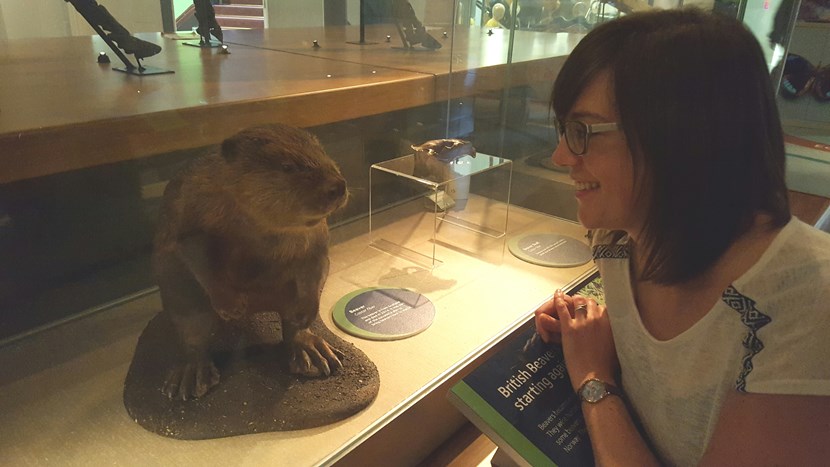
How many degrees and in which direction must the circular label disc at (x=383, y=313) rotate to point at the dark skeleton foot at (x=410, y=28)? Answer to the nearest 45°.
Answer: approximately 135° to its left

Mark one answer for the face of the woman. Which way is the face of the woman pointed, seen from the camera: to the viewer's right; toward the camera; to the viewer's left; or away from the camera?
to the viewer's left

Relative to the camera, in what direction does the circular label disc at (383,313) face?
facing the viewer and to the right of the viewer

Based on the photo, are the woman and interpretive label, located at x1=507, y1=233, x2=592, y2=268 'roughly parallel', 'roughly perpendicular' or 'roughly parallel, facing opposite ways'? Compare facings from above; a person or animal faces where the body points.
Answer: roughly perpendicular

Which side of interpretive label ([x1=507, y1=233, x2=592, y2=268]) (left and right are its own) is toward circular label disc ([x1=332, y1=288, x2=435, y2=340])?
right

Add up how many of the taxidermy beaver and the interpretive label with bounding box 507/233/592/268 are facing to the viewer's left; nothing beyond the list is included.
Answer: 0

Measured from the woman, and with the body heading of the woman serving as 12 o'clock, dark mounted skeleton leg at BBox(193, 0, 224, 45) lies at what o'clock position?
The dark mounted skeleton leg is roughly at 2 o'clock from the woman.

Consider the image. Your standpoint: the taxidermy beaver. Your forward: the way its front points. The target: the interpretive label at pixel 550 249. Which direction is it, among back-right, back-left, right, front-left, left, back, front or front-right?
left

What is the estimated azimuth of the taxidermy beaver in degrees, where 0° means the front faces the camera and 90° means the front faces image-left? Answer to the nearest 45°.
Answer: approximately 315°

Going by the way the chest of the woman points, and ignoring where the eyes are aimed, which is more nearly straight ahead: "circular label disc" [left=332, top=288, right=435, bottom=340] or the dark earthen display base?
the dark earthen display base

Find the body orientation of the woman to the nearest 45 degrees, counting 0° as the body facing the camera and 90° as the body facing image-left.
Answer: approximately 45°

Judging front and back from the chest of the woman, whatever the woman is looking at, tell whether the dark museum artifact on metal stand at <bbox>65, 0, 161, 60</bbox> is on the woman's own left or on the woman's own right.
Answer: on the woman's own right

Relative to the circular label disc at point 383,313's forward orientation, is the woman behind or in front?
in front

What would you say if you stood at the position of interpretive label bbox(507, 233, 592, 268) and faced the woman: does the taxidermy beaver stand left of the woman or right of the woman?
right
